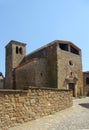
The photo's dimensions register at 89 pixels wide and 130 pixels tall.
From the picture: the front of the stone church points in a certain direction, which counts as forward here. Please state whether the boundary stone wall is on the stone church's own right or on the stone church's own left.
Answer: on the stone church's own right

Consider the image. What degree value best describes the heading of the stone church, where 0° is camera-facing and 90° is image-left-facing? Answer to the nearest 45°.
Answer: approximately 315°
